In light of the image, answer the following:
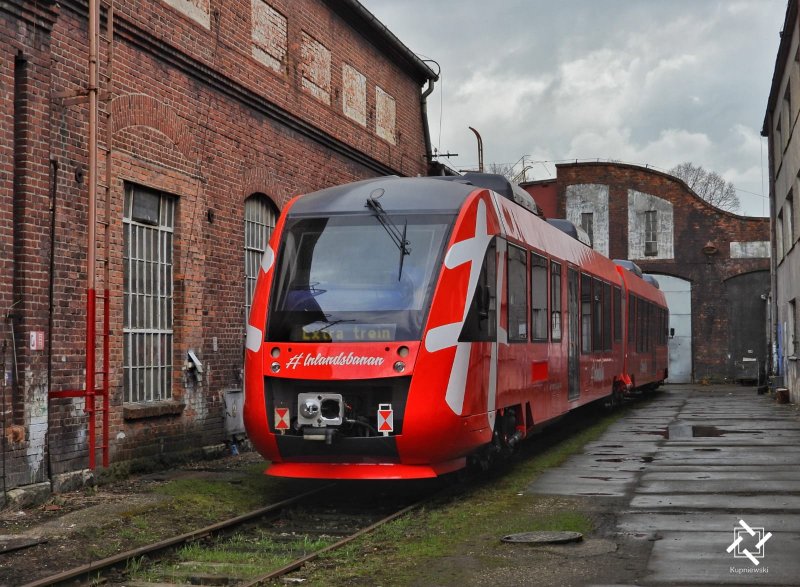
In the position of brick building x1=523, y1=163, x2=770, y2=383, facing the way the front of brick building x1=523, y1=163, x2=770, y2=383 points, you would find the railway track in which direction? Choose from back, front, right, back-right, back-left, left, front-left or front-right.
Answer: front

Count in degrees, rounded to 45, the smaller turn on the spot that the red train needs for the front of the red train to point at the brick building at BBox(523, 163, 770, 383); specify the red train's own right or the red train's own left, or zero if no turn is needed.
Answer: approximately 135° to the red train's own right

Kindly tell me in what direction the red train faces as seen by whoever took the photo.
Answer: facing the viewer and to the left of the viewer

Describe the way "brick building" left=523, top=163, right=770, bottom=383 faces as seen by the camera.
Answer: facing the viewer

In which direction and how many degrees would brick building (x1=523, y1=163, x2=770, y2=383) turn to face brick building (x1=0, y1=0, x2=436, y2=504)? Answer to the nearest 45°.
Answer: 0° — it already faces it

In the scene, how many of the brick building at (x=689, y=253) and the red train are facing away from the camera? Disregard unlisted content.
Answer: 0

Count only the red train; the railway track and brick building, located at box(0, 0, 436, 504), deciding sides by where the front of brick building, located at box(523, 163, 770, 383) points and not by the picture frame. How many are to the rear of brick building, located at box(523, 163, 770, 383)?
0

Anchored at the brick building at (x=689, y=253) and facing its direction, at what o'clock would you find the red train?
The red train is roughly at 12 o'clock from the brick building.

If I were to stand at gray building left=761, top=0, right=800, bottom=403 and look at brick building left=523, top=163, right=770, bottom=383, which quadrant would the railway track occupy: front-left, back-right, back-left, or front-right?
back-left
